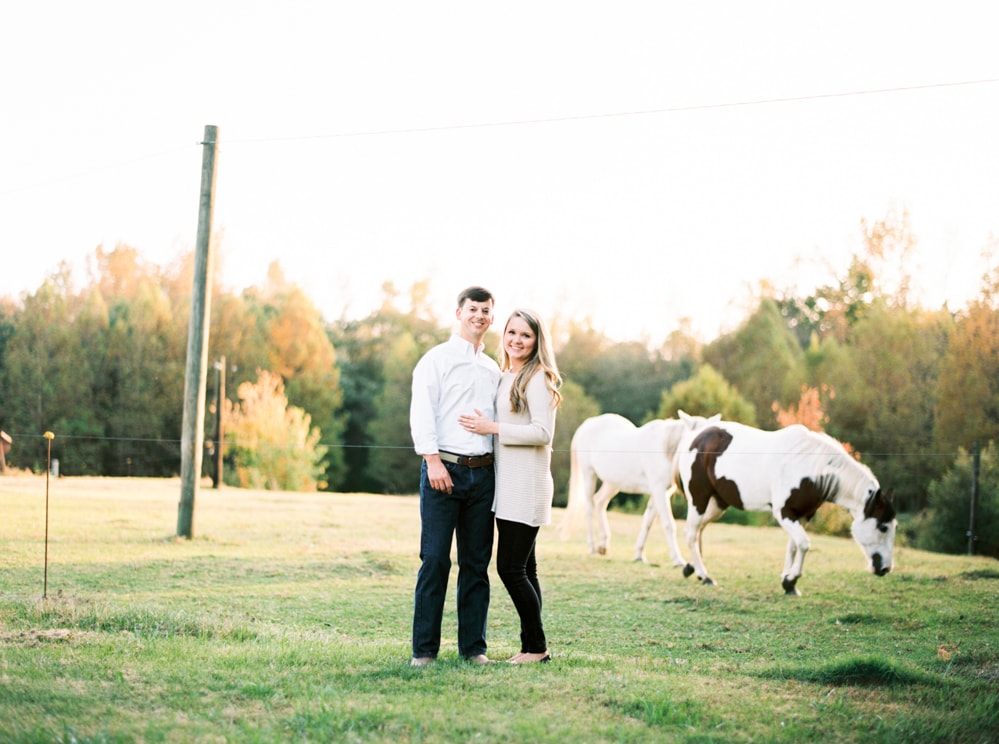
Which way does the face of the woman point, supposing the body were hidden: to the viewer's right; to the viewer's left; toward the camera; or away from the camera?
toward the camera

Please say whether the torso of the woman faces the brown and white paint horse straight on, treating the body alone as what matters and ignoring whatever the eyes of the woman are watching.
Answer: no

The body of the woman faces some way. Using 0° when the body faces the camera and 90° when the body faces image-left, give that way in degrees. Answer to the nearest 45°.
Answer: approximately 90°

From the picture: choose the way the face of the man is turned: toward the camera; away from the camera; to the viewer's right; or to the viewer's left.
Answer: toward the camera

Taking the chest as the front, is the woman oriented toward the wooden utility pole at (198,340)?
no
